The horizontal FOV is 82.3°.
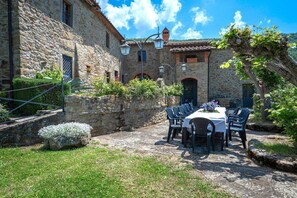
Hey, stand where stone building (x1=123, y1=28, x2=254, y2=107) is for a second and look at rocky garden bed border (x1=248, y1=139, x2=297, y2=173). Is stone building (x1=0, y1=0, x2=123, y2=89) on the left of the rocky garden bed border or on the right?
right

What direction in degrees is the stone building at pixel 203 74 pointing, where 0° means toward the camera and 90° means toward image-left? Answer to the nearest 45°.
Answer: approximately 0°

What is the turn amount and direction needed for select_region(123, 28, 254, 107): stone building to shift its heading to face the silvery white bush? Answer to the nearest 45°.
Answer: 0° — it already faces it

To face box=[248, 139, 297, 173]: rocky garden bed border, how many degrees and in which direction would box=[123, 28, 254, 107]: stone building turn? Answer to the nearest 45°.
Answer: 0° — it already faces it

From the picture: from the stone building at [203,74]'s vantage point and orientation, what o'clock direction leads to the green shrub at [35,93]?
The green shrub is roughly at 1 o'clock from the stone building.

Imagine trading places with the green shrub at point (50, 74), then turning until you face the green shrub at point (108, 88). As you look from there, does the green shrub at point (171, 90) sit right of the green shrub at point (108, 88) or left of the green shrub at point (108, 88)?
left

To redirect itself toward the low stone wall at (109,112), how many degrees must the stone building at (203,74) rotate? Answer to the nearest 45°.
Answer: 0° — it already faces it

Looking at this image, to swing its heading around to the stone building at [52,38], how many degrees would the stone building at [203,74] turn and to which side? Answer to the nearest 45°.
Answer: approximately 45° to its right
